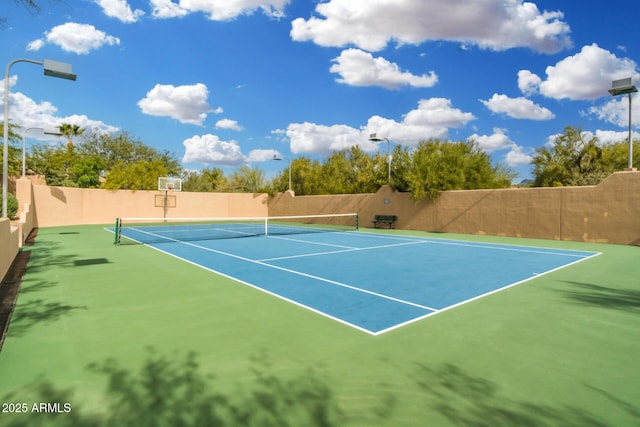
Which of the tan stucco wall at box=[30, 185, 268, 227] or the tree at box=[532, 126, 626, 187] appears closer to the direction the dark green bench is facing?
the tan stucco wall

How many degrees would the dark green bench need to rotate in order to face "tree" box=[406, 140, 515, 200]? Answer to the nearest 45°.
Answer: approximately 90° to its left

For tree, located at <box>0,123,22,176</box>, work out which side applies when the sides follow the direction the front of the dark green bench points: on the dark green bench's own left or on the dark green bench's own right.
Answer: on the dark green bench's own right

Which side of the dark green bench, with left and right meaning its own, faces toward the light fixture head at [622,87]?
left

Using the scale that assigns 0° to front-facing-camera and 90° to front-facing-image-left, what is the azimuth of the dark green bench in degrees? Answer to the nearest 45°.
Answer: approximately 45°
